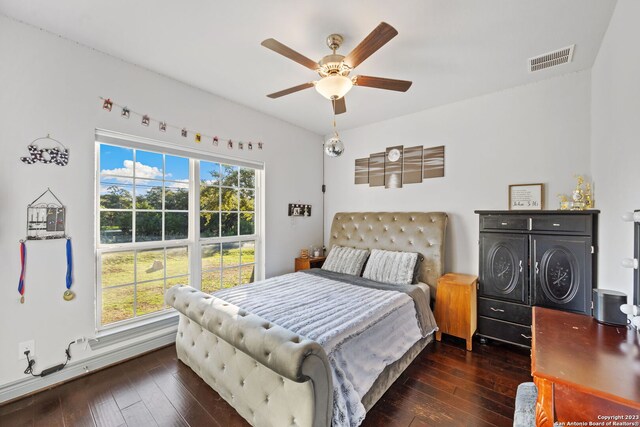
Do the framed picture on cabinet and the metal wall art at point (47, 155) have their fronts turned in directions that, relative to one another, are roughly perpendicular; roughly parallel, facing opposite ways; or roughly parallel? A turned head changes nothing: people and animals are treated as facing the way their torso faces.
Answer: roughly perpendicular

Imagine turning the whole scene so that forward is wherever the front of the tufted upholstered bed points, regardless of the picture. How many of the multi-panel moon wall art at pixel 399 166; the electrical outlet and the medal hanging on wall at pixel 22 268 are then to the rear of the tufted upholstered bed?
1

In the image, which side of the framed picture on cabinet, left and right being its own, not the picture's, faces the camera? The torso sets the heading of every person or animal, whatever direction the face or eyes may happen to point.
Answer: front

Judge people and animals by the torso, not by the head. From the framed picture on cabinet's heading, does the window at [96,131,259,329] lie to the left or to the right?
on its right

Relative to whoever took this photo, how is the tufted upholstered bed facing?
facing the viewer and to the left of the viewer

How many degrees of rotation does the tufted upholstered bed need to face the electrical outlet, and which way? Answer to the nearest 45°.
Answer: approximately 45° to its right

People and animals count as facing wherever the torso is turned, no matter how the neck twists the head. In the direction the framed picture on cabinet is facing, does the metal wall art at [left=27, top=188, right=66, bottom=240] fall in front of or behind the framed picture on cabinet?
in front

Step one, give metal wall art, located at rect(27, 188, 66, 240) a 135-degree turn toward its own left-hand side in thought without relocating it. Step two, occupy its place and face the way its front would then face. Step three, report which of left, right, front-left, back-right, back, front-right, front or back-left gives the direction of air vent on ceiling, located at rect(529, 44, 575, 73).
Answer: right

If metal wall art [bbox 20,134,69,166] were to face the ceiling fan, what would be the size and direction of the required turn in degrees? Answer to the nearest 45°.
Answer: approximately 45° to its left

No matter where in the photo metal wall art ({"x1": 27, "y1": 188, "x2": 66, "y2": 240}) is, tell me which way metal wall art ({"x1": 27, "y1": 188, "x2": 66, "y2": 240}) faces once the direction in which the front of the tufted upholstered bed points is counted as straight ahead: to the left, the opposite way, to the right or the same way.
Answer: to the left
